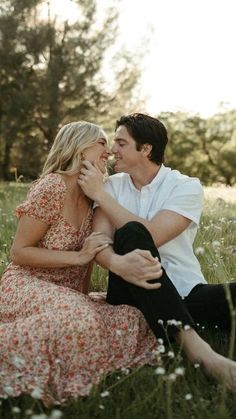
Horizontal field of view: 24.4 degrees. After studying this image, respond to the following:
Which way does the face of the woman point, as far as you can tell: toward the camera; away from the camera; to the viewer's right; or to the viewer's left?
to the viewer's right

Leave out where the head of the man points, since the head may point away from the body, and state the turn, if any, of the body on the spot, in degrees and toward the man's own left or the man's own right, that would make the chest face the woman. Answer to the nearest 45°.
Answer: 0° — they already face them

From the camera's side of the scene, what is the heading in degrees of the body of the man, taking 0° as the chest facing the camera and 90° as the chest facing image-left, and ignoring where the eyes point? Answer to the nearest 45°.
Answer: approximately 45°
